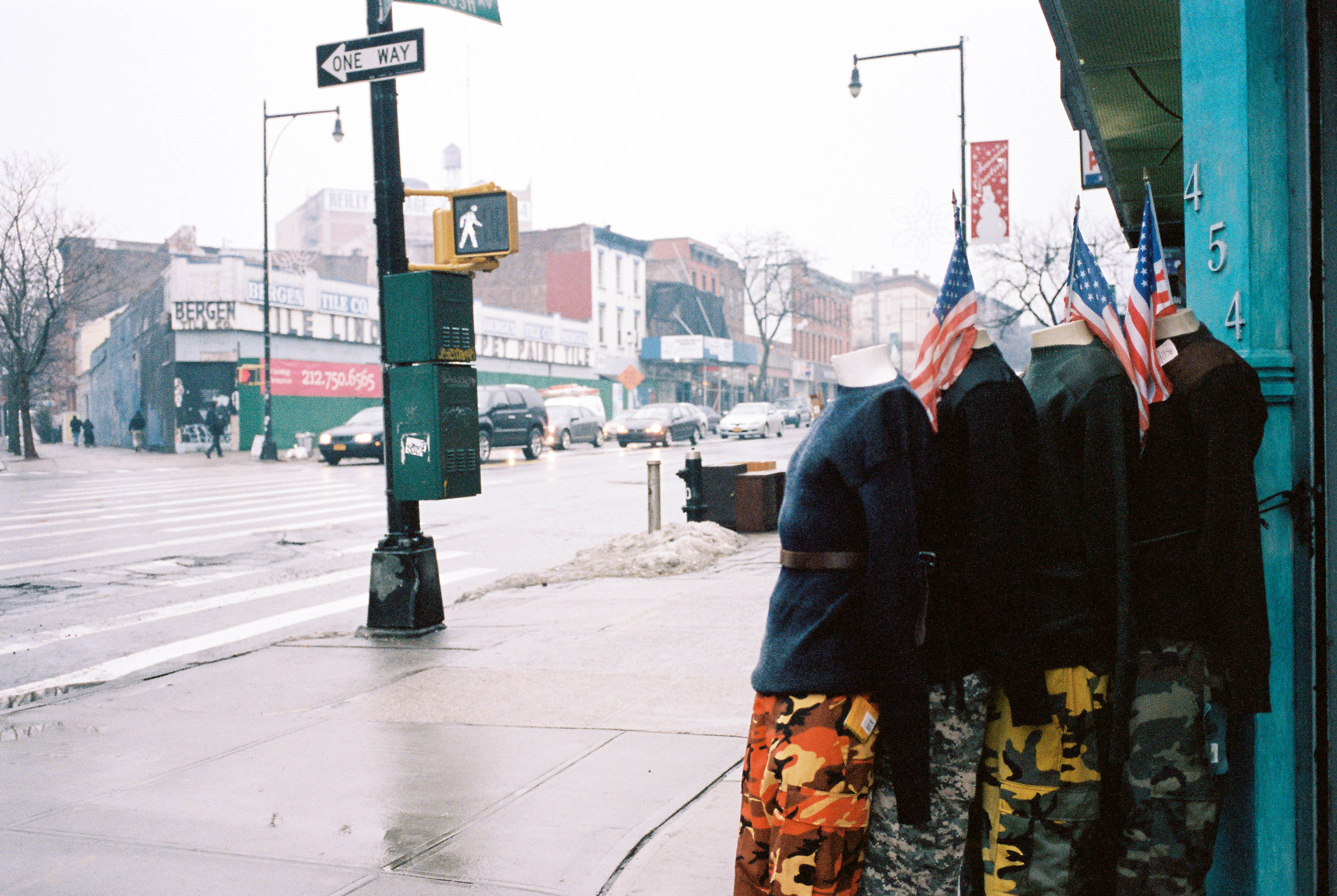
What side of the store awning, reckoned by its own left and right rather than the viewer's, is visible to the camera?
left

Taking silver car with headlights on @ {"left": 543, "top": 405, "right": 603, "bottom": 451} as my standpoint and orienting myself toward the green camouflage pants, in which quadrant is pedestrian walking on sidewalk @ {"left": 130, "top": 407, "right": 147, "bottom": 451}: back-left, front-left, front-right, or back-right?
back-right

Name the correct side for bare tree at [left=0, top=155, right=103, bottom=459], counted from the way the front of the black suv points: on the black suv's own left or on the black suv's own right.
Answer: on the black suv's own right

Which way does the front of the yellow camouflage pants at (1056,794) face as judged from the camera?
facing to the left of the viewer

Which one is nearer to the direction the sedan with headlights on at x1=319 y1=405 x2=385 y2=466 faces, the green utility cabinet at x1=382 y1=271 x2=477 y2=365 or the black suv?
the green utility cabinet

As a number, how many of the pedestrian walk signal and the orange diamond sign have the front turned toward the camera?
2

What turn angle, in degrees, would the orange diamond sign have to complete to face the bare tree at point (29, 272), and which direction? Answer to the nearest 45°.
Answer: approximately 90° to its right

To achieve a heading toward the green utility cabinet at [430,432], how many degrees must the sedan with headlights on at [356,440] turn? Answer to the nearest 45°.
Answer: approximately 45° to its left

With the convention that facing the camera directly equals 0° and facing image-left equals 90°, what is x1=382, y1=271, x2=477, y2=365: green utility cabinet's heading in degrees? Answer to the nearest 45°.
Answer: approximately 315°

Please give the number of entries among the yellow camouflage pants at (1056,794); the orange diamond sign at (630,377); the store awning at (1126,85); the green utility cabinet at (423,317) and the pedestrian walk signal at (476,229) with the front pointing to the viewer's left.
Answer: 2
